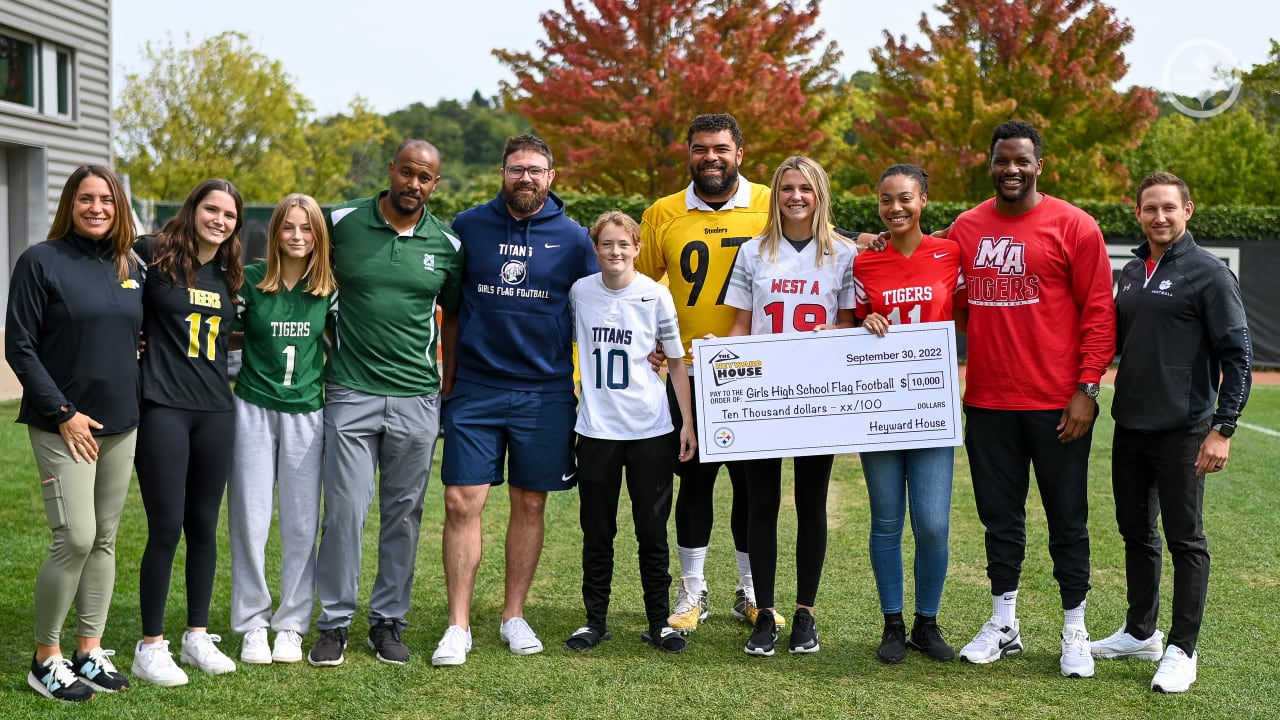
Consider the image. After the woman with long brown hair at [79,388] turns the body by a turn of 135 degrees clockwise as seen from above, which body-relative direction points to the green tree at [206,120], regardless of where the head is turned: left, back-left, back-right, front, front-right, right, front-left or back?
right

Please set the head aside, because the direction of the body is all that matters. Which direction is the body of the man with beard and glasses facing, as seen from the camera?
toward the camera

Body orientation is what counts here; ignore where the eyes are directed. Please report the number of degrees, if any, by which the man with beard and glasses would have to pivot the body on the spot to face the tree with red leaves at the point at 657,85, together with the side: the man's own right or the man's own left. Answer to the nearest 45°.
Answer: approximately 180°

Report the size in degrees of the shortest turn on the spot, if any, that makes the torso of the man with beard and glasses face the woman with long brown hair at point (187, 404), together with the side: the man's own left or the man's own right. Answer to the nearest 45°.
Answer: approximately 90° to the man's own right

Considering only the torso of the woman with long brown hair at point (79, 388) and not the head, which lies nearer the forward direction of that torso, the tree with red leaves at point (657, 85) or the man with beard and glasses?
the man with beard and glasses

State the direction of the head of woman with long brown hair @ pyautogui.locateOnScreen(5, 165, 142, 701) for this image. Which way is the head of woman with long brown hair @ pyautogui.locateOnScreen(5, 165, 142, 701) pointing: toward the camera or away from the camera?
toward the camera

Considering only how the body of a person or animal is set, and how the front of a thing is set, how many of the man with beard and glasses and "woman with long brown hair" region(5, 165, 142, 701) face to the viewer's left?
0

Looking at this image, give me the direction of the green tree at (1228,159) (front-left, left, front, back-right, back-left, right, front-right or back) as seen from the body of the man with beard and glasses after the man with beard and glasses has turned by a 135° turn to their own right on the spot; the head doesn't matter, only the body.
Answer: right

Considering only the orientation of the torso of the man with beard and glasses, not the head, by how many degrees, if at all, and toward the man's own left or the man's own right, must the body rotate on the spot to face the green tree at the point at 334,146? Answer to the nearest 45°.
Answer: approximately 180°

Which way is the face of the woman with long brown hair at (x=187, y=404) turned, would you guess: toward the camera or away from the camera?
toward the camera

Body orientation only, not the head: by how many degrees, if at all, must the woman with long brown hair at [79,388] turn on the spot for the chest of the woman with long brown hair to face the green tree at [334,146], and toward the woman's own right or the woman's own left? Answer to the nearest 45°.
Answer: approximately 135° to the woman's own left

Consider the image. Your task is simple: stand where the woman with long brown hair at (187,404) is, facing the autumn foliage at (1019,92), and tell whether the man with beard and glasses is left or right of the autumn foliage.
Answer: right

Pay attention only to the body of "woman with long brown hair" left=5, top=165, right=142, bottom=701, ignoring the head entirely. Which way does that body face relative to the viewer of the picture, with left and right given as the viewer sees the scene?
facing the viewer and to the right of the viewer
